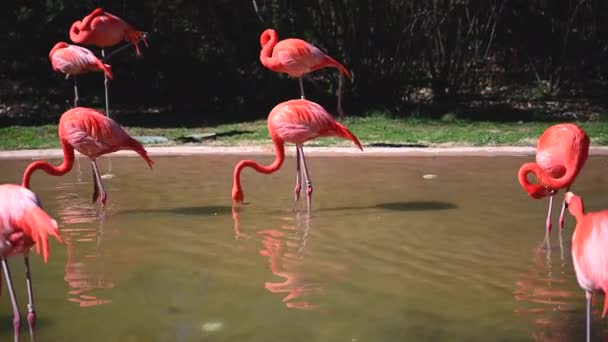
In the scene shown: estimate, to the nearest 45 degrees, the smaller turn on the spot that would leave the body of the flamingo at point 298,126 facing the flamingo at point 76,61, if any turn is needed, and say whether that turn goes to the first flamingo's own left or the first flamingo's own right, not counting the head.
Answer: approximately 45° to the first flamingo's own right

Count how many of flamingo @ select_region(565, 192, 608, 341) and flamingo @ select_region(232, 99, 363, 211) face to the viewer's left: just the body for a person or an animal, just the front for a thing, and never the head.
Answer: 2

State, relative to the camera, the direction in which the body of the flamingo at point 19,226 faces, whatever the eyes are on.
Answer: to the viewer's left

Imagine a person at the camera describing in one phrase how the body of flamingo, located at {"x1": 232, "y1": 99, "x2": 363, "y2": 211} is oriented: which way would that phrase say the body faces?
to the viewer's left

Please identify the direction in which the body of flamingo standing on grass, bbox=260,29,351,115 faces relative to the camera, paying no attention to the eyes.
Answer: to the viewer's left

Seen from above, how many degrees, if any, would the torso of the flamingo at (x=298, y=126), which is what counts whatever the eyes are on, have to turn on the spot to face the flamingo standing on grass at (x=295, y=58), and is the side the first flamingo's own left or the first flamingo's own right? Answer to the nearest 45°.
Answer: approximately 90° to the first flamingo's own right

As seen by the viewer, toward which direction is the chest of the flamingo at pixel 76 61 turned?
to the viewer's left

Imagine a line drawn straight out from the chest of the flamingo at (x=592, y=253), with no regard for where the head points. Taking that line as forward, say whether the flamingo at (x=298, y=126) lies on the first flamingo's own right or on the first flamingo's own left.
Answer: on the first flamingo's own right

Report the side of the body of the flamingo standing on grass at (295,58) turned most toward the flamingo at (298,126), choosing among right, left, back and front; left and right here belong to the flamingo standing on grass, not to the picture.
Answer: left

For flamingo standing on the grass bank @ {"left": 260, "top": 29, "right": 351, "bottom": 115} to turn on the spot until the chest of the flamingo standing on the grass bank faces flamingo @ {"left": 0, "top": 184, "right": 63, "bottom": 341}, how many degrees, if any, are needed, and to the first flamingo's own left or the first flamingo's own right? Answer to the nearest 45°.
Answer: approximately 90° to the first flamingo's own left

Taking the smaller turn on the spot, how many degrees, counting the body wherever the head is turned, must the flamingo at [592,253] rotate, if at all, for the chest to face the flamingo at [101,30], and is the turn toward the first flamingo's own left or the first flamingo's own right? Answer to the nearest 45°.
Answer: approximately 45° to the first flamingo's own right

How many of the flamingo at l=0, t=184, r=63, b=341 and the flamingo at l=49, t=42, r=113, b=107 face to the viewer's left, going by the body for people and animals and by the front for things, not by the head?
2

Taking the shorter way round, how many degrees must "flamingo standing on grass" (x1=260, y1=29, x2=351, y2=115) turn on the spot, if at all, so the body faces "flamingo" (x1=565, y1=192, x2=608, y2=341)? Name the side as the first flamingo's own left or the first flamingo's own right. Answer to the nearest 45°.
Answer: approximately 90° to the first flamingo's own left

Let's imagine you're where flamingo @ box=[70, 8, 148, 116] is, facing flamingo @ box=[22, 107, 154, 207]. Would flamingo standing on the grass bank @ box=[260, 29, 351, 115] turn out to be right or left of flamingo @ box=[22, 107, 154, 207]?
left

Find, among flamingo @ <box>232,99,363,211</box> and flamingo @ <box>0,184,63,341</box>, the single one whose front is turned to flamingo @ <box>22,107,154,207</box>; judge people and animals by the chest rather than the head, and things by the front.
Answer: flamingo @ <box>232,99,363,211</box>
